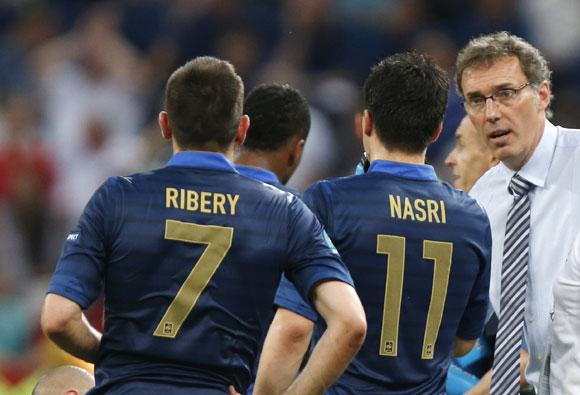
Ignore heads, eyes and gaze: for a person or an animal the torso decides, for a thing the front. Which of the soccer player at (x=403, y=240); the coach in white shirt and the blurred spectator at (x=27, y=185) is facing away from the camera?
the soccer player

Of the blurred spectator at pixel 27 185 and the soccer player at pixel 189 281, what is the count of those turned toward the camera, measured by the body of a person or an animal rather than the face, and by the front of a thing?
1

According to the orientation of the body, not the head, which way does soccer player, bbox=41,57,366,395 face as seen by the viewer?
away from the camera

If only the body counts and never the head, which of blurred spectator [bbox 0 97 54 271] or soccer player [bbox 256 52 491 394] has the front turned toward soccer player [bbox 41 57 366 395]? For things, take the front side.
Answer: the blurred spectator

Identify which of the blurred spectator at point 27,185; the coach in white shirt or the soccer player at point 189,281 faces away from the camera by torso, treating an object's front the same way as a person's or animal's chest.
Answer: the soccer player

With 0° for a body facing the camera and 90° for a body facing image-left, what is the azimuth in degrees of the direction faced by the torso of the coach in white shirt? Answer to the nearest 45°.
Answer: approximately 45°

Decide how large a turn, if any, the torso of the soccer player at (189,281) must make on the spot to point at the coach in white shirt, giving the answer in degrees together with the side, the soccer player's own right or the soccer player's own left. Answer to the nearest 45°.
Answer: approximately 45° to the soccer player's own right

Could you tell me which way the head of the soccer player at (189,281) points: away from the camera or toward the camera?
away from the camera

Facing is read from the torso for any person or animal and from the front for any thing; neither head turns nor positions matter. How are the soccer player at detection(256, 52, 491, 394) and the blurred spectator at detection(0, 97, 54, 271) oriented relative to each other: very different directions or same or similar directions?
very different directions

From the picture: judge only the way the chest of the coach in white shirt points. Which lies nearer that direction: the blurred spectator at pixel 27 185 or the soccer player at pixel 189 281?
the soccer player

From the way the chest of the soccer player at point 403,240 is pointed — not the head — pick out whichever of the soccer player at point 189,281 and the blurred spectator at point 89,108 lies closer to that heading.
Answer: the blurred spectator
